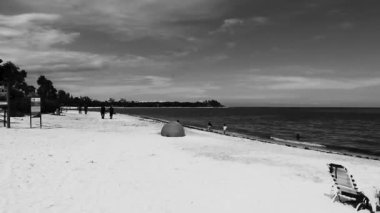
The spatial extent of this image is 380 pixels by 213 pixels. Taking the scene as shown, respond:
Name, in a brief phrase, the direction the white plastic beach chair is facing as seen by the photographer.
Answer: facing the viewer and to the right of the viewer
